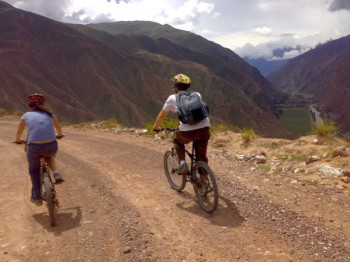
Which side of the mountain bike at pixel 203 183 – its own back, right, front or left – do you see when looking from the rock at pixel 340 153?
right

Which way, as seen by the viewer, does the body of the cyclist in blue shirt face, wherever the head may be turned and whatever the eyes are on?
away from the camera

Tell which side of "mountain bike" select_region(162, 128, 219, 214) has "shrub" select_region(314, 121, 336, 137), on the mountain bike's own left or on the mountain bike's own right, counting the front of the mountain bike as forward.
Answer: on the mountain bike's own right

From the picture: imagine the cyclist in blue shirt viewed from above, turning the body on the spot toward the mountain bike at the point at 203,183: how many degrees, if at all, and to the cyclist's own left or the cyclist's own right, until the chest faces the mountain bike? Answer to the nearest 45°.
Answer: approximately 135° to the cyclist's own right

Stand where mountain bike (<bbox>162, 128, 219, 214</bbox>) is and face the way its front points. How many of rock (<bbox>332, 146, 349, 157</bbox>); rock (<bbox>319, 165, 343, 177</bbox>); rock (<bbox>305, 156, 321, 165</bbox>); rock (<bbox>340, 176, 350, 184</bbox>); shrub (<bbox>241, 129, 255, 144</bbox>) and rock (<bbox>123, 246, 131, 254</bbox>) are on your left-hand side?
1

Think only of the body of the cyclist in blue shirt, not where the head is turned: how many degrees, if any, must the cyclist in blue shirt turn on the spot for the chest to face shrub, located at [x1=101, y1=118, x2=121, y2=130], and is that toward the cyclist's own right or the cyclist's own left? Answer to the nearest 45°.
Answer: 0° — they already face it

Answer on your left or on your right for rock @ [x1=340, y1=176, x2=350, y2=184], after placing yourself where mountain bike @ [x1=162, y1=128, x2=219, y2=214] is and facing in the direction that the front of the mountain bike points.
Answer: on your right

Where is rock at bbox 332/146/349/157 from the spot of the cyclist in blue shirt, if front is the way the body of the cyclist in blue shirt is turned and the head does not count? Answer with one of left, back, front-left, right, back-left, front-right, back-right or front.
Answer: right

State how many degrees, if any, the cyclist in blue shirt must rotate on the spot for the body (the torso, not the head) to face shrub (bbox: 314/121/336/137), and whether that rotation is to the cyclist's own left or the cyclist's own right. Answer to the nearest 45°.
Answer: approximately 90° to the cyclist's own right

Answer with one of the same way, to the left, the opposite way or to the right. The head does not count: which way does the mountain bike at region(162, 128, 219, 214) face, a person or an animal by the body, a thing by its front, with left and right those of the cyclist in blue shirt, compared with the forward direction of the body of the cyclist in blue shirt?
the same way

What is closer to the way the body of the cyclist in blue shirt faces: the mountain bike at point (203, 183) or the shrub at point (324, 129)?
the shrub

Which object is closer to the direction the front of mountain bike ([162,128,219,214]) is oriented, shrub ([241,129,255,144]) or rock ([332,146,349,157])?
the shrub

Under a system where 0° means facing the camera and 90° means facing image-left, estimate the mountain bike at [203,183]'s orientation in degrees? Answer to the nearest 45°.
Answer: approximately 135°

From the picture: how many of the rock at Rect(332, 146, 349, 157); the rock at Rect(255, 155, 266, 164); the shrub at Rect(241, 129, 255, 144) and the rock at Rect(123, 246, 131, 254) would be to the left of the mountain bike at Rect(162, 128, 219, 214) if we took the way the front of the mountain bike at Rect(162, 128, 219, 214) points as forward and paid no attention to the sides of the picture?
1

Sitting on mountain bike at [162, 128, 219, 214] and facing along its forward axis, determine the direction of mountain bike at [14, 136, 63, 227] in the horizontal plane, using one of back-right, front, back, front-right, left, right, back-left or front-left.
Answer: front-left

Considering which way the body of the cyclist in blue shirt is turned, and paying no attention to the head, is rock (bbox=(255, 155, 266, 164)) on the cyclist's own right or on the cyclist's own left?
on the cyclist's own right

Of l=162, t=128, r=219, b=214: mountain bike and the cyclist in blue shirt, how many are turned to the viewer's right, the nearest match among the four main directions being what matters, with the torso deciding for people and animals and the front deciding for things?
0

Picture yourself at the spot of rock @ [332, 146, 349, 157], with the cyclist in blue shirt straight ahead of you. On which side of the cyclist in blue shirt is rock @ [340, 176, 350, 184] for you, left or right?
left

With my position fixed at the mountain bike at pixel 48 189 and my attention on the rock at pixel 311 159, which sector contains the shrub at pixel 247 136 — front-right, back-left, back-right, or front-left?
front-left

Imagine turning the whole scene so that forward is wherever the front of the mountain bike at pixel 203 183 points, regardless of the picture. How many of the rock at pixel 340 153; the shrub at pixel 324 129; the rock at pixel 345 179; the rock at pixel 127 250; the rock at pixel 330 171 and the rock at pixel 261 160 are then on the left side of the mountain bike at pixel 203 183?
1

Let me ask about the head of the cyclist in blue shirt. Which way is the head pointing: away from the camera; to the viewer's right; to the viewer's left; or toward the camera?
away from the camera

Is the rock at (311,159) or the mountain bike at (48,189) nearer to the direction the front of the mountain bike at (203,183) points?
the mountain bike

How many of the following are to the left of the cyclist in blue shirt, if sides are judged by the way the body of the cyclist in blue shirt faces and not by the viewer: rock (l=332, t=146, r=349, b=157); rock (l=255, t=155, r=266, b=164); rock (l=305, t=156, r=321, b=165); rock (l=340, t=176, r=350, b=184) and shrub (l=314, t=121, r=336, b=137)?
0
